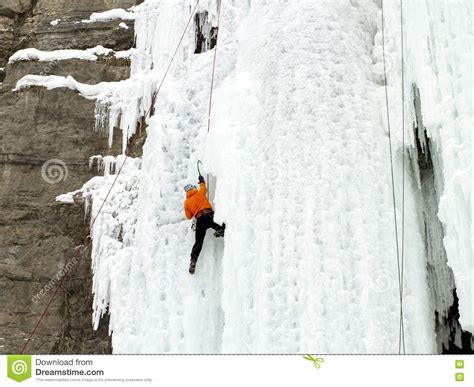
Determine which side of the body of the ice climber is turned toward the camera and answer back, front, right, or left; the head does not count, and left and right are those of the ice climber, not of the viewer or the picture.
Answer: back
